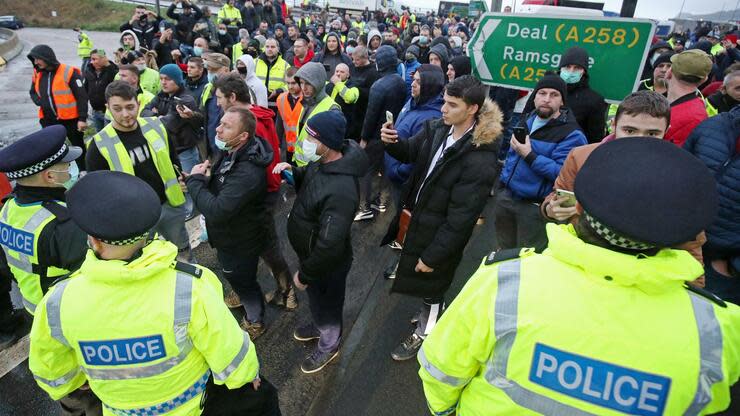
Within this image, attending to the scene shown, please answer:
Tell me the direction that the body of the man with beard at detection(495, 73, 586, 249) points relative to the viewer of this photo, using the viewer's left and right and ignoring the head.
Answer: facing the viewer and to the left of the viewer

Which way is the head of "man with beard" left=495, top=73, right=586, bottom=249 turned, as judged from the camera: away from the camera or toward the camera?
toward the camera

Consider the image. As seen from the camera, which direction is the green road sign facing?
toward the camera

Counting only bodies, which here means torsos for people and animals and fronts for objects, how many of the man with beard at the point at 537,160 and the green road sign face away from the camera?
0
